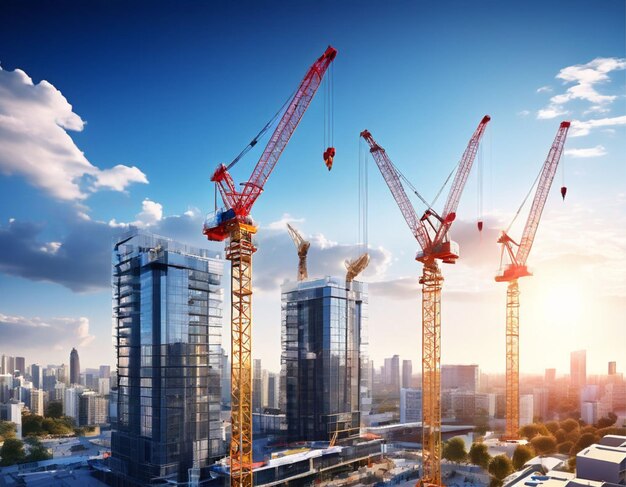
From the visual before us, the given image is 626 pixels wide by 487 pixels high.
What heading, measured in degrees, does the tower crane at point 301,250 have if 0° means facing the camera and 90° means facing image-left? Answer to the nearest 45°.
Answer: approximately 90°

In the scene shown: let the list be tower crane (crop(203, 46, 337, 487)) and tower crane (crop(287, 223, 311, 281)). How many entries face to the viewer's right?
1

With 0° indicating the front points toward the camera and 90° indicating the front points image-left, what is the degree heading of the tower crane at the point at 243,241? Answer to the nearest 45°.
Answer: approximately 270°

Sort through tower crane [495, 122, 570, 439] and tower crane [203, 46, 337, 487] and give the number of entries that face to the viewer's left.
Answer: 0

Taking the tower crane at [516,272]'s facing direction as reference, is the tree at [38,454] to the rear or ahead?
to the rear

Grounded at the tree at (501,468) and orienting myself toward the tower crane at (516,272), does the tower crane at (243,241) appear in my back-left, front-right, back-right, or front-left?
back-left

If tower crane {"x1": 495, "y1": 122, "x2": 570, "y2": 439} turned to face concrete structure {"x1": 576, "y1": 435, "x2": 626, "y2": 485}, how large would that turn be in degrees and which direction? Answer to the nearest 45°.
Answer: approximately 90° to its right

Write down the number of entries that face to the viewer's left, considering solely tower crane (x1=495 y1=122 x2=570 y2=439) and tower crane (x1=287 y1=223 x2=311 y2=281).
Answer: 1

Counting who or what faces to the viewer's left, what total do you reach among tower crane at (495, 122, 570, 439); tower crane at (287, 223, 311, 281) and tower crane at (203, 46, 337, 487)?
1

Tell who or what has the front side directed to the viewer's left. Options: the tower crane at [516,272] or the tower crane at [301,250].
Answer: the tower crane at [301,250]

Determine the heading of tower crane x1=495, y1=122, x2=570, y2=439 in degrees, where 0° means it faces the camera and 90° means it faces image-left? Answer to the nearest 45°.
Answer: approximately 270°
